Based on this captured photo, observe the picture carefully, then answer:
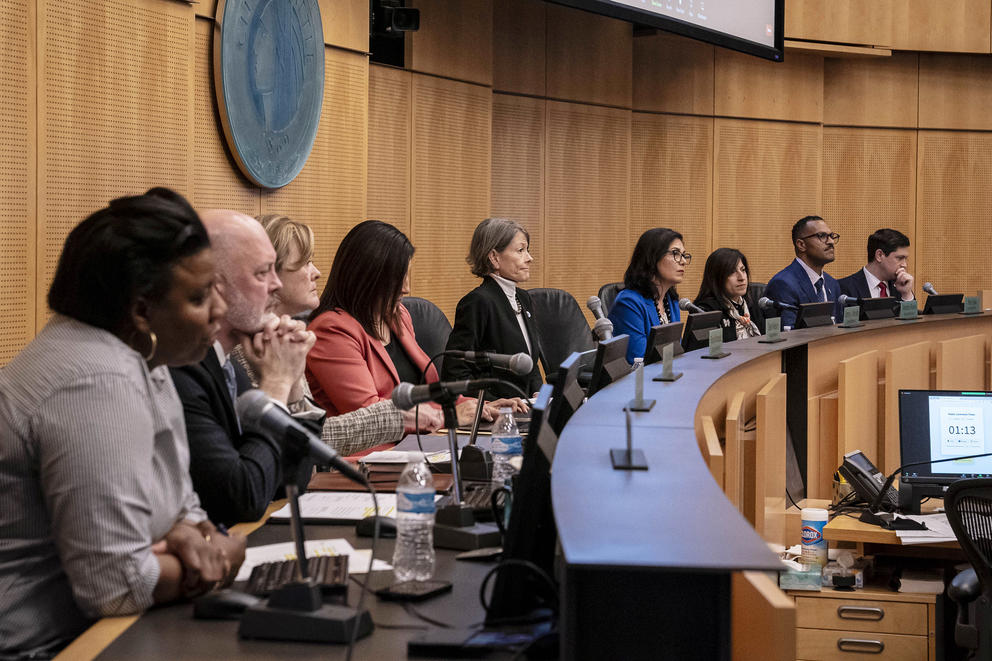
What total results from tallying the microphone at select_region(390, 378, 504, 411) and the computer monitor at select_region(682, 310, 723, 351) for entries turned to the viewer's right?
0

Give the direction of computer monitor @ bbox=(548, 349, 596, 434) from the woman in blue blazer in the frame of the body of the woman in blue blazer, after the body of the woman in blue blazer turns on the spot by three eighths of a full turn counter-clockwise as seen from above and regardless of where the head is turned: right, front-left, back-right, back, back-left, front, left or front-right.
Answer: back

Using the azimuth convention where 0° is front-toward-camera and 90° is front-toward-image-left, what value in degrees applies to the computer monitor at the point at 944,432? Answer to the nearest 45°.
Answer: approximately 0°

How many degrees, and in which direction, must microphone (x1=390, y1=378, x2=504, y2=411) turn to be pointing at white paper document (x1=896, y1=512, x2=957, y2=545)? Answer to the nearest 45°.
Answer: approximately 135° to its right

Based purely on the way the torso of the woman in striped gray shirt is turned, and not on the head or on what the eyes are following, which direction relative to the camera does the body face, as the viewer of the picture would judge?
to the viewer's right

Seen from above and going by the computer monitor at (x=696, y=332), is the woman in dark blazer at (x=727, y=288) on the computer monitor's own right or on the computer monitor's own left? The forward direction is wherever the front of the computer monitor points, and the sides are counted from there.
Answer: on the computer monitor's own right

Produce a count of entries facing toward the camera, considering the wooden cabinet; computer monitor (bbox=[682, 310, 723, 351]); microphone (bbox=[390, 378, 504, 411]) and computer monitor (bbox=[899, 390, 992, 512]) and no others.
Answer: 2
